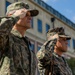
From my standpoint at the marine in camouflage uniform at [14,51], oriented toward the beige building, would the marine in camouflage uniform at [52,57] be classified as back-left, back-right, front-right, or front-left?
front-right

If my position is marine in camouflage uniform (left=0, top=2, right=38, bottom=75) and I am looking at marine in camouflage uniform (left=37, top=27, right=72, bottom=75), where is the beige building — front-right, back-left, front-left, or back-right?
front-left

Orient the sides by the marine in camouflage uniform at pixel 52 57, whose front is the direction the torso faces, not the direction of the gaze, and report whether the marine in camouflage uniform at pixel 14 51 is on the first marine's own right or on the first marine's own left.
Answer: on the first marine's own right
